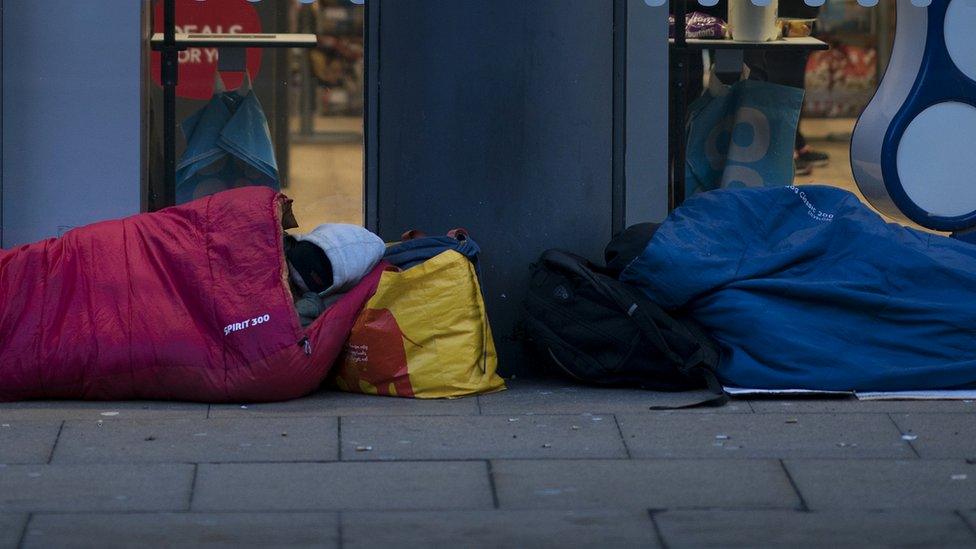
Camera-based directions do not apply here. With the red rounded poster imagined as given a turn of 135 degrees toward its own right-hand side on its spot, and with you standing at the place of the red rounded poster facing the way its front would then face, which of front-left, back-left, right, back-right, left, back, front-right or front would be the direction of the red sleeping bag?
back-left

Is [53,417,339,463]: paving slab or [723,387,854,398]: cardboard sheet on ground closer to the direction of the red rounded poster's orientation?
the paving slab

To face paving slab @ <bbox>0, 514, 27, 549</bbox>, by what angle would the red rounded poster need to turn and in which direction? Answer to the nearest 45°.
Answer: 0° — it already faces it

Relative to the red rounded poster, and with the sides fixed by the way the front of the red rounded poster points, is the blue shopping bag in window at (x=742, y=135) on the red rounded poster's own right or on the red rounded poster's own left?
on the red rounded poster's own left

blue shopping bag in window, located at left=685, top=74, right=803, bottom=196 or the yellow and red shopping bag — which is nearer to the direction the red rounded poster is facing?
the yellow and red shopping bag

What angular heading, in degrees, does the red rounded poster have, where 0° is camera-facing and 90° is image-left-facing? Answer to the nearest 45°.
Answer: approximately 0°

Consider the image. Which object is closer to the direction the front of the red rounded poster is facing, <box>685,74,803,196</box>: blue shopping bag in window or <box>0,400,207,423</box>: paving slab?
the paving slab

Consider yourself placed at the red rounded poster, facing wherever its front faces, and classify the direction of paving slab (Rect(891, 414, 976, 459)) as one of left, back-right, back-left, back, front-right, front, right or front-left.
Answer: front-left

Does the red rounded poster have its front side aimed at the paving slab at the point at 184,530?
yes

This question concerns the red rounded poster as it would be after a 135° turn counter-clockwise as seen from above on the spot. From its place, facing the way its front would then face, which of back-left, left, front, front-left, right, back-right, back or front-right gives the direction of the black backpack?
right

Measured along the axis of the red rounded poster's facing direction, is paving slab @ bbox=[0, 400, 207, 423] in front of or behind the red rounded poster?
in front

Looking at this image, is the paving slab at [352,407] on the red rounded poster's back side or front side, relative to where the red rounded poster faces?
on the front side

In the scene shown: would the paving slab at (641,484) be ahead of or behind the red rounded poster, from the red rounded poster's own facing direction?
ahead
